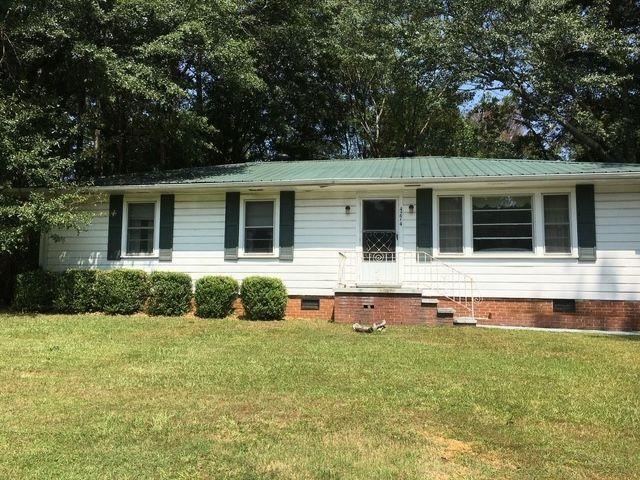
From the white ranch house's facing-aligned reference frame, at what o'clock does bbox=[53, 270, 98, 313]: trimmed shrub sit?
The trimmed shrub is roughly at 3 o'clock from the white ranch house.

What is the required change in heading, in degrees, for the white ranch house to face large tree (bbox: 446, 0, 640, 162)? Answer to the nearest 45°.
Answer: approximately 135° to its left

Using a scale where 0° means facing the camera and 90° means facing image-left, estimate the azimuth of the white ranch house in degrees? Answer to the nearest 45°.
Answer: approximately 0°

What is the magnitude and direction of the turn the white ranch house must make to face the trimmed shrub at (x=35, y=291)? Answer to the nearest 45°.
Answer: approximately 90° to its right
